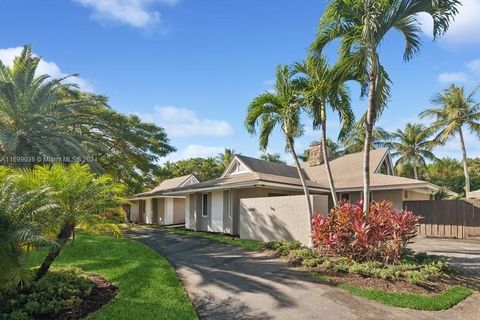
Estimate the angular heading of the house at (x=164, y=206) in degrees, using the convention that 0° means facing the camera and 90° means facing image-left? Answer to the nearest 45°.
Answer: approximately 45°

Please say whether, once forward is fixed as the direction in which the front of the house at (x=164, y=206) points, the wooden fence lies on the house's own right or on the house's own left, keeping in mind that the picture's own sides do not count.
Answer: on the house's own left

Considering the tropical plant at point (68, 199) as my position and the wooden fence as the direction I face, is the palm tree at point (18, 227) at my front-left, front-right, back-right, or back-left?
back-right

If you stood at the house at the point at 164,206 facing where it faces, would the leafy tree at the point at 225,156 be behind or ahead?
behind

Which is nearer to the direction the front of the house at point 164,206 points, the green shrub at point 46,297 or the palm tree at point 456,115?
the green shrub

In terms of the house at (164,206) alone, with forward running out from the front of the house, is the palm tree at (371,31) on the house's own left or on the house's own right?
on the house's own left

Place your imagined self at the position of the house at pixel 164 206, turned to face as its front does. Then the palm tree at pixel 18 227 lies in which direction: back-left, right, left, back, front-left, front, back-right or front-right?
front-left
